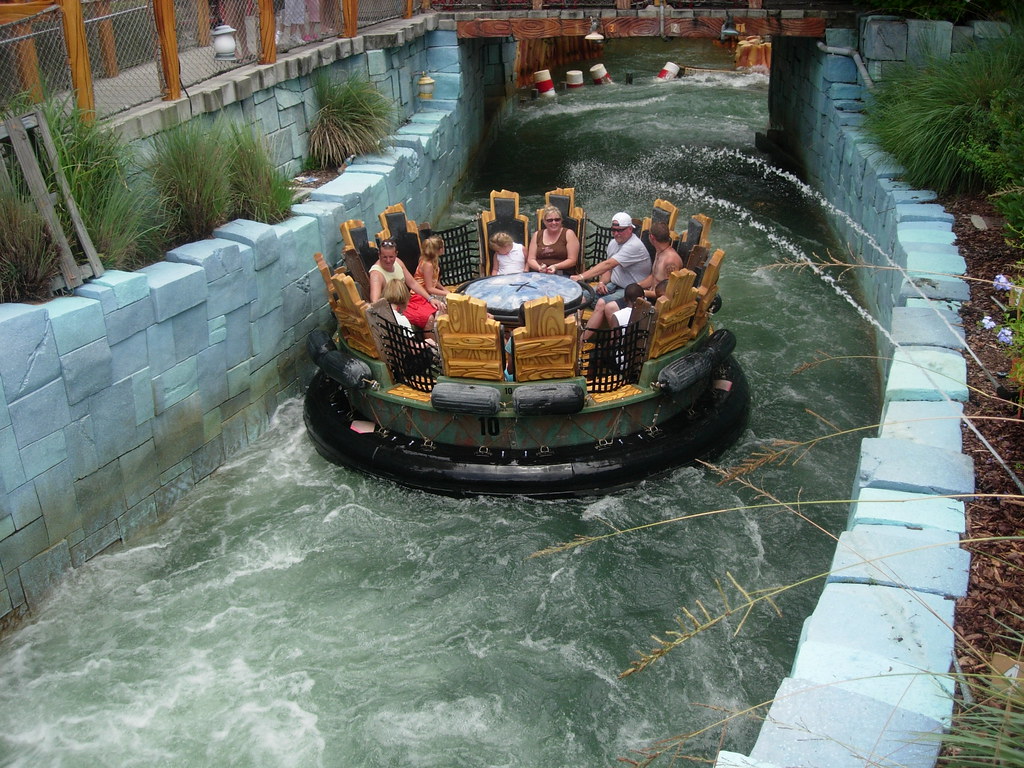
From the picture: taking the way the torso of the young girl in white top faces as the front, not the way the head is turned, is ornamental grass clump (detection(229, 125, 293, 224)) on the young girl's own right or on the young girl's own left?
on the young girl's own right

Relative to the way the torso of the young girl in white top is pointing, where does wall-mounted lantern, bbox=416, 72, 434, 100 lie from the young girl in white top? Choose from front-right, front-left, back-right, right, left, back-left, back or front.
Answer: back

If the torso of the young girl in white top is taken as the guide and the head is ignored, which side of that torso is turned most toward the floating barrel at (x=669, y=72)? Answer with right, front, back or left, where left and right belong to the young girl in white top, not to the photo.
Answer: back

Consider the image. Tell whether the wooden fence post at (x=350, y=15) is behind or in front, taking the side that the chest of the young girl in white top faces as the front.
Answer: behind

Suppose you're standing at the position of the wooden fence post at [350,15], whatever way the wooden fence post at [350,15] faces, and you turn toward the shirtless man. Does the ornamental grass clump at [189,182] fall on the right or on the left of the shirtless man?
right

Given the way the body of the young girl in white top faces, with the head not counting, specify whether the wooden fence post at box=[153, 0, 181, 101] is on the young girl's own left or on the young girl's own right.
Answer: on the young girl's own right

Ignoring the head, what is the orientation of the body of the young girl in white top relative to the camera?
toward the camera

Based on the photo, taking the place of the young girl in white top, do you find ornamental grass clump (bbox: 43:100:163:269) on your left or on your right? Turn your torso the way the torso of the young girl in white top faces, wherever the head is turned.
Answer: on your right

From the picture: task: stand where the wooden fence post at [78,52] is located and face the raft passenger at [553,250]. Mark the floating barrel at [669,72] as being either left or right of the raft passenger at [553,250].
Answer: left
